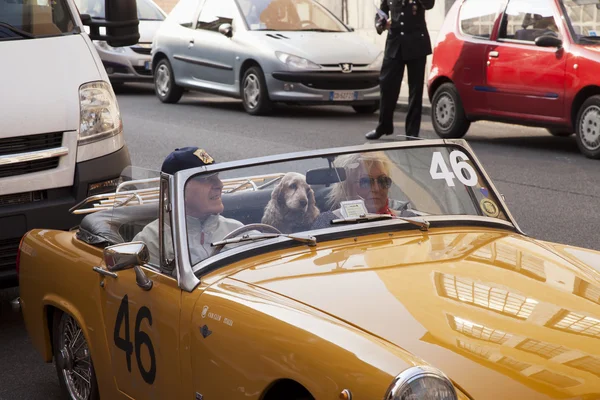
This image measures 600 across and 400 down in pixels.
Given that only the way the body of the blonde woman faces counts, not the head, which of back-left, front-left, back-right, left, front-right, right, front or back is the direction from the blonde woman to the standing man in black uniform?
back-left

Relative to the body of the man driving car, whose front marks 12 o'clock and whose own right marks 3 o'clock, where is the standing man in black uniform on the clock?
The standing man in black uniform is roughly at 8 o'clock from the man driving car.

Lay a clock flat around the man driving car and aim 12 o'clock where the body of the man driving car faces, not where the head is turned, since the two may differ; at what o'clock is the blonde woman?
The blonde woman is roughly at 10 o'clock from the man driving car.

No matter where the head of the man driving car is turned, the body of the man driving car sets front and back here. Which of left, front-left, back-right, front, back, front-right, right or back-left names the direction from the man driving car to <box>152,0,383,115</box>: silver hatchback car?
back-left

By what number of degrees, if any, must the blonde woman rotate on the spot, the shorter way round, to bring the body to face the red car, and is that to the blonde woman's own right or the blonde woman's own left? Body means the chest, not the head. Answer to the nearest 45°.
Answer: approximately 135° to the blonde woman's own left

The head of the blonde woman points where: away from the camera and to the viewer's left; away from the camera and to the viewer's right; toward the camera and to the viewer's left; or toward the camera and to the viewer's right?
toward the camera and to the viewer's right

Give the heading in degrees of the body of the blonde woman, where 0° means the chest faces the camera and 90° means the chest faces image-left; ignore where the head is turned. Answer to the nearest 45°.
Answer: approximately 315°
